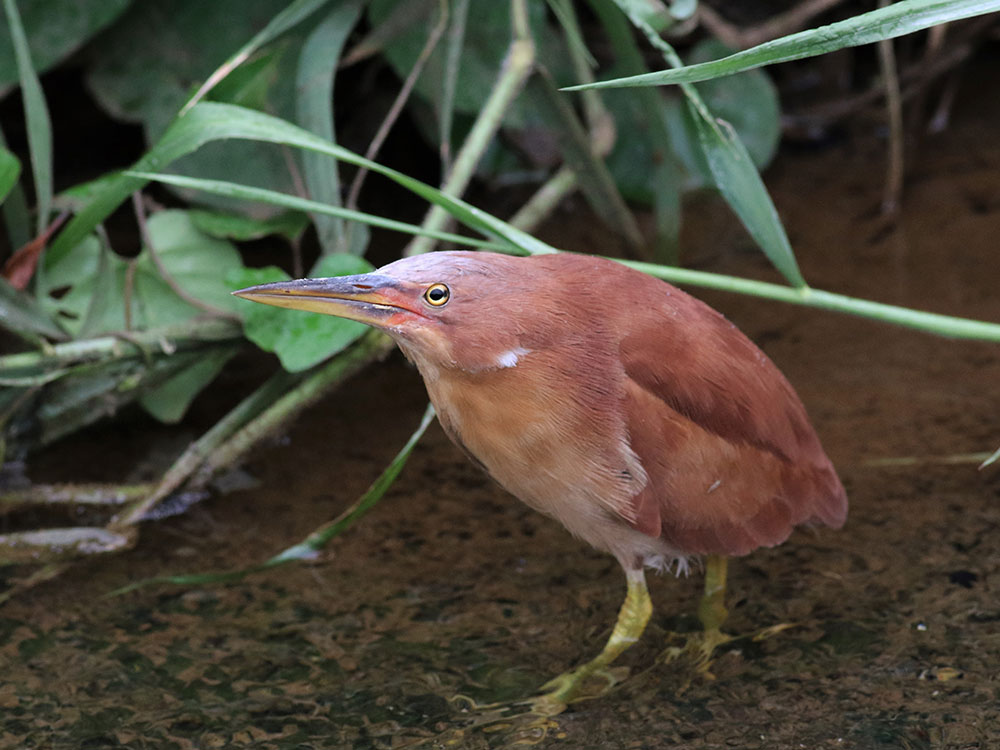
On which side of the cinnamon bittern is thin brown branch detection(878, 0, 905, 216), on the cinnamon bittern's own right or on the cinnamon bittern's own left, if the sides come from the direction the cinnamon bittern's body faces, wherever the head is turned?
on the cinnamon bittern's own right

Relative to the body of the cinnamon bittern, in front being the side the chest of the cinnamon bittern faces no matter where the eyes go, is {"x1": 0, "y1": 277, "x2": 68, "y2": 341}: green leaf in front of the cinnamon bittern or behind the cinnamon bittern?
in front

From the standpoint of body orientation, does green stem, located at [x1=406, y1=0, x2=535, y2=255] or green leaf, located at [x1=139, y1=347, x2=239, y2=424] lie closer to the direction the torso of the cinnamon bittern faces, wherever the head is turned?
the green leaf

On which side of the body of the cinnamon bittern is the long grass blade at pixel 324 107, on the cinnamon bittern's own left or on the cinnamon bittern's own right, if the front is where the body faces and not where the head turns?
on the cinnamon bittern's own right

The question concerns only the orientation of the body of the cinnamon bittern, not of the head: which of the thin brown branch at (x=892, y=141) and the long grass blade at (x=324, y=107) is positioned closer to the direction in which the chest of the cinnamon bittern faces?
the long grass blade

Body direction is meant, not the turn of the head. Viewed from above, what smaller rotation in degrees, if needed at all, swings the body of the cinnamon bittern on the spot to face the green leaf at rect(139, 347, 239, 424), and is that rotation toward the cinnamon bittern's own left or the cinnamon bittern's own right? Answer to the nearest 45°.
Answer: approximately 45° to the cinnamon bittern's own right

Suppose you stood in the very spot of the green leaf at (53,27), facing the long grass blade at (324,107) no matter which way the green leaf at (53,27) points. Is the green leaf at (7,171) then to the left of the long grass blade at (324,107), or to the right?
right

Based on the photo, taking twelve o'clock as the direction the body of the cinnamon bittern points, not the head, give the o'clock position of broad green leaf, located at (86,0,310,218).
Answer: The broad green leaf is roughly at 2 o'clock from the cinnamon bittern.

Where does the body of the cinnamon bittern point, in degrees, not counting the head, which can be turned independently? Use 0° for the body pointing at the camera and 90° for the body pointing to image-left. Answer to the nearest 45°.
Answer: approximately 90°

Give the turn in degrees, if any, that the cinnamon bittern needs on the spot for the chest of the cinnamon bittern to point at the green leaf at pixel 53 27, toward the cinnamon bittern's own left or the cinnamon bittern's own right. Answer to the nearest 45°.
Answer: approximately 45° to the cinnamon bittern's own right
